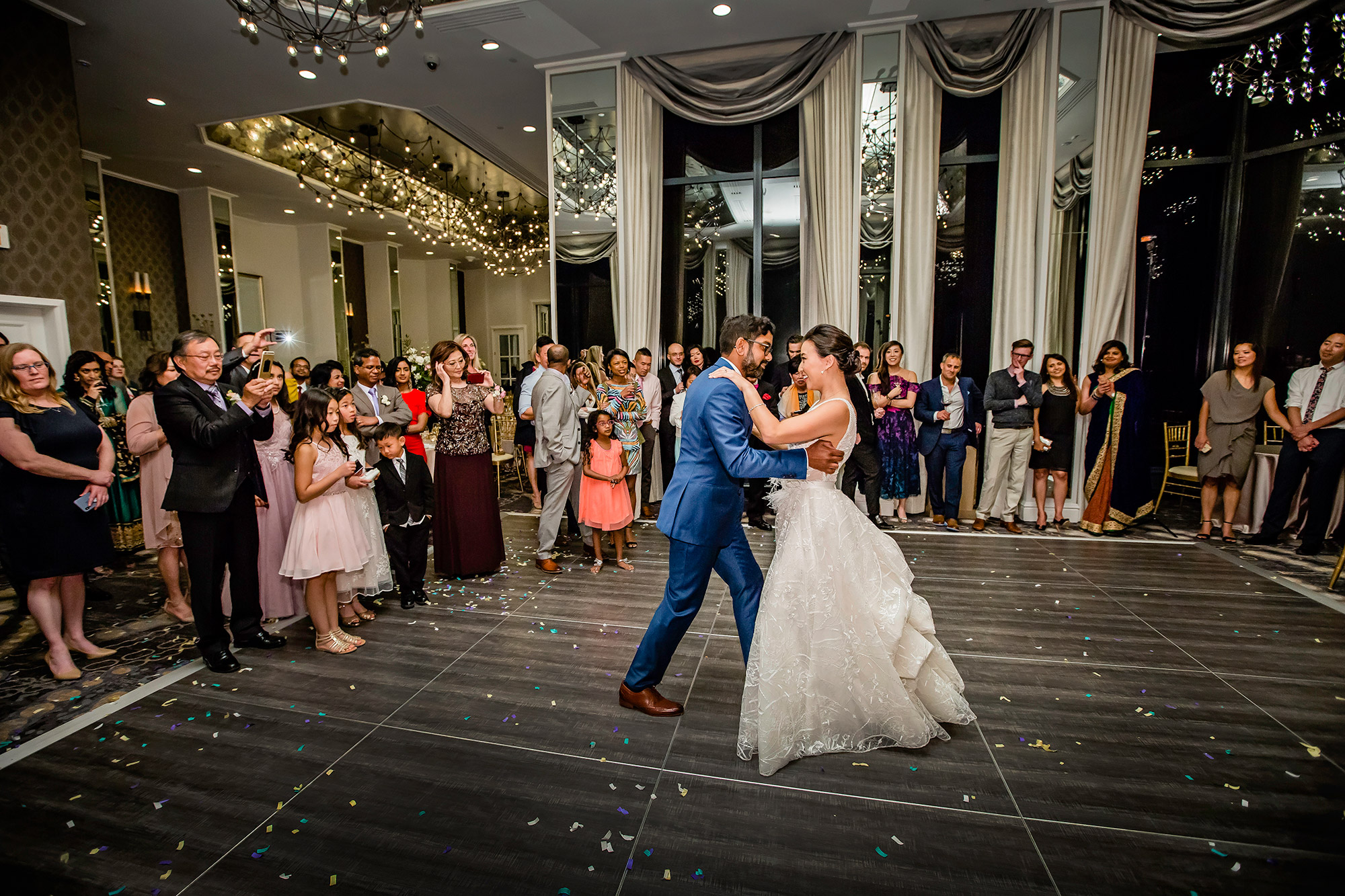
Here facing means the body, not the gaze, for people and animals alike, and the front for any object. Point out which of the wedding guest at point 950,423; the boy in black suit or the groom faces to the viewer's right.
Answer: the groom

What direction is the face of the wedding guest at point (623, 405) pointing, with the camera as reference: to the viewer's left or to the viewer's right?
to the viewer's right

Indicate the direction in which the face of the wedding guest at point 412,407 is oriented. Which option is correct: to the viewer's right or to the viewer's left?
to the viewer's right

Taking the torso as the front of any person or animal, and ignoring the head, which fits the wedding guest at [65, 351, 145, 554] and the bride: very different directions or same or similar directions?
very different directions

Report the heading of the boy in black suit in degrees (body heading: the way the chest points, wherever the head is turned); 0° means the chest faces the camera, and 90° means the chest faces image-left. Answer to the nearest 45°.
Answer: approximately 0°

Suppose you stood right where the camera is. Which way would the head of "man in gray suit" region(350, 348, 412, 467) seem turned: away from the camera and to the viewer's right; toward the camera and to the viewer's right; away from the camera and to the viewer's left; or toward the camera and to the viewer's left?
toward the camera and to the viewer's right

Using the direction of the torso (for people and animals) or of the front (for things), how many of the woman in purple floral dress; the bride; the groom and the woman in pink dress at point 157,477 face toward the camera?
1

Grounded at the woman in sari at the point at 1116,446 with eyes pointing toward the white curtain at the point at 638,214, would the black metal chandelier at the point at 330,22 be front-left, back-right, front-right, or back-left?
front-left

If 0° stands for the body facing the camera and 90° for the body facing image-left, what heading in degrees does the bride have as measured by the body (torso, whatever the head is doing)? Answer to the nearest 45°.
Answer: approximately 90°

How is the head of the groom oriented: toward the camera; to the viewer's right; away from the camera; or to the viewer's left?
to the viewer's right

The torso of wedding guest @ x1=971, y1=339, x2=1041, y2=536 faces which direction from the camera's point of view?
toward the camera

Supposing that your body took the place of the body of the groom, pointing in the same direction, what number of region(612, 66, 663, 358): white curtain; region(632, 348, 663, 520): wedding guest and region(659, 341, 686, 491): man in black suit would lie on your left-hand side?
3

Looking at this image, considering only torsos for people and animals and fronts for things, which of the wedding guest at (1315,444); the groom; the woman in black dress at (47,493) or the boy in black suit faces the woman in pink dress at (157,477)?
the wedding guest

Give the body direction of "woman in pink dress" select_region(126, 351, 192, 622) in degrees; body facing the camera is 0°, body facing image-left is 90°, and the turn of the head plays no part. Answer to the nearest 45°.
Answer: approximately 270°

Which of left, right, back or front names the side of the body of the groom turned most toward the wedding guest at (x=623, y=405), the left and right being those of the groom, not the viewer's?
left
